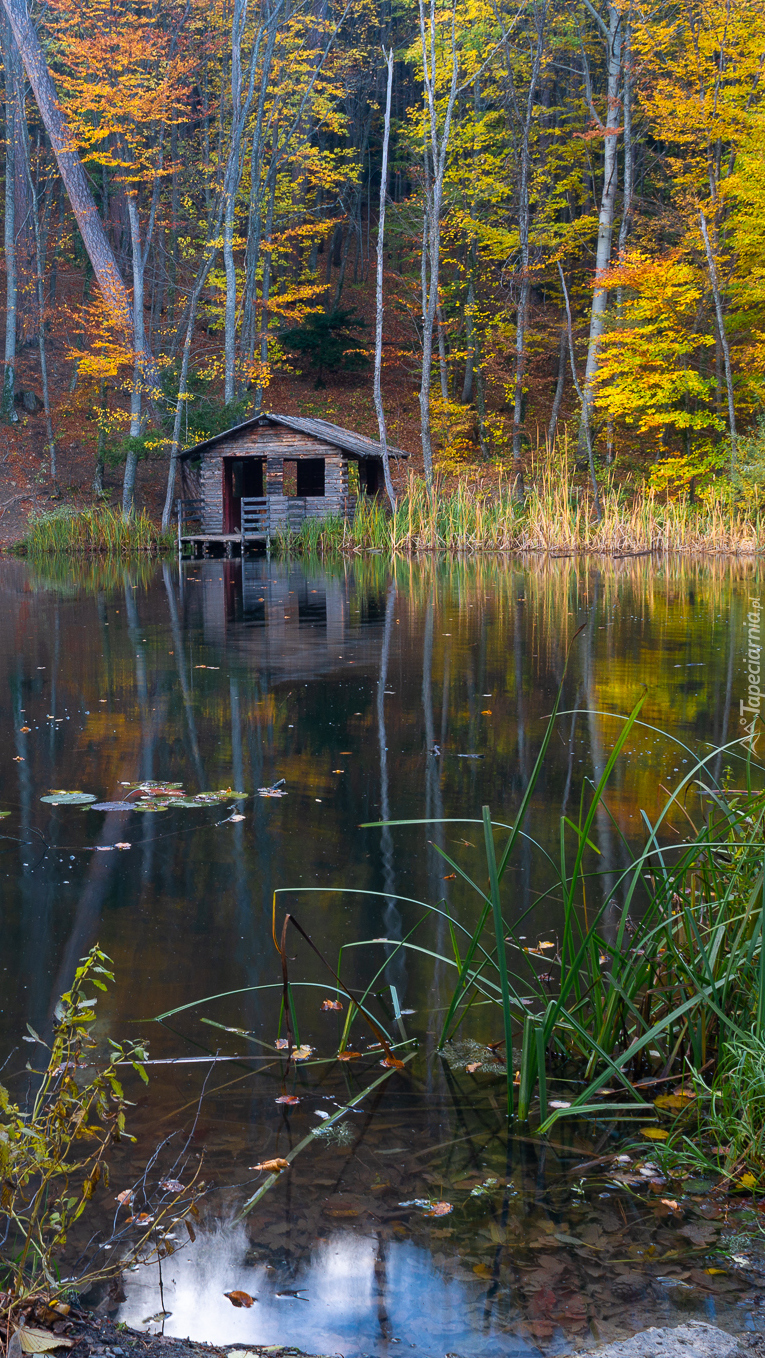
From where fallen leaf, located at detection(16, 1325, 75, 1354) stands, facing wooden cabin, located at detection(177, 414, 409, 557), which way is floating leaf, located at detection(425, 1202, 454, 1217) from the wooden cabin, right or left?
right

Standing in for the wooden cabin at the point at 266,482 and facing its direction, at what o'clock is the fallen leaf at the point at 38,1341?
The fallen leaf is roughly at 12 o'clock from the wooden cabin.

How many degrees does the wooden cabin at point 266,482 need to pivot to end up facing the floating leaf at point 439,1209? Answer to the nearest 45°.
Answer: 0° — it already faces it

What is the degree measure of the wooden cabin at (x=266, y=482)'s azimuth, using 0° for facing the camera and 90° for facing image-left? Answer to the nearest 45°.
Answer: approximately 0°

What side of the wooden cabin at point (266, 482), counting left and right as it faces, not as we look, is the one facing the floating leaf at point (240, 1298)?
front

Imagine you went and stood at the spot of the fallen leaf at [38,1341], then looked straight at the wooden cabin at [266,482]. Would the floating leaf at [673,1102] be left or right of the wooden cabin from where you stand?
right

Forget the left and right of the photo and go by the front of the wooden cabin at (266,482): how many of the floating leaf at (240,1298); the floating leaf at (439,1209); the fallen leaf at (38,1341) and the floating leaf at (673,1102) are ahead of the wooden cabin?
4

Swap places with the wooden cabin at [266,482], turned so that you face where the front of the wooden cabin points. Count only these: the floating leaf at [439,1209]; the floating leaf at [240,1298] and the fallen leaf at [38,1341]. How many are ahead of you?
3

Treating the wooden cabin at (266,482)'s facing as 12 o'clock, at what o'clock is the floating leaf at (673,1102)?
The floating leaf is roughly at 12 o'clock from the wooden cabin.
